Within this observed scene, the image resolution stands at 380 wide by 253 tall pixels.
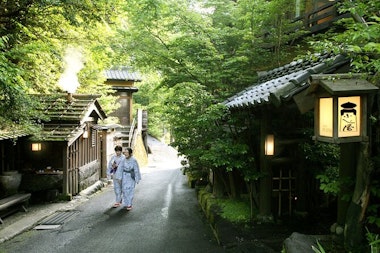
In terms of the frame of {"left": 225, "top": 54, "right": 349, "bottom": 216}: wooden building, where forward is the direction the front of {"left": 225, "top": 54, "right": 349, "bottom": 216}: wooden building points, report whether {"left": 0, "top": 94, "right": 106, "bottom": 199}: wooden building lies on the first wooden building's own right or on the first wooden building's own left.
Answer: on the first wooden building's own right

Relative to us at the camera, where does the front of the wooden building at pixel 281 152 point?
facing the viewer and to the left of the viewer

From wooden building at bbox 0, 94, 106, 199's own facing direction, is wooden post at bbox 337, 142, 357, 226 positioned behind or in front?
in front

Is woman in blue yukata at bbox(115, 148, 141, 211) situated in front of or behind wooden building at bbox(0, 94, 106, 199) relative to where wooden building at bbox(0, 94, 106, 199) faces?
in front

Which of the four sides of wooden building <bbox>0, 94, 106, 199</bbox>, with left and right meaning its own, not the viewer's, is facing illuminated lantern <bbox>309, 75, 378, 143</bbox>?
front

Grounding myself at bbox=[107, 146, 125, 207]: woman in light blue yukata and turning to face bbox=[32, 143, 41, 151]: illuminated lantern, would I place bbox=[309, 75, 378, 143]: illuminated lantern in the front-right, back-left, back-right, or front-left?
back-left

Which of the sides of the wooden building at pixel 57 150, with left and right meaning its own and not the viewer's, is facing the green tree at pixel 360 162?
front

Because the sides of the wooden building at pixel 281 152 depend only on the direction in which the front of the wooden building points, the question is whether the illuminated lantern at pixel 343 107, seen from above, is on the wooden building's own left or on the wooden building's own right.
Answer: on the wooden building's own left

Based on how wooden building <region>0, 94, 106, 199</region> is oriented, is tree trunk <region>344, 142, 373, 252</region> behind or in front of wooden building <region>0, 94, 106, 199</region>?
in front
